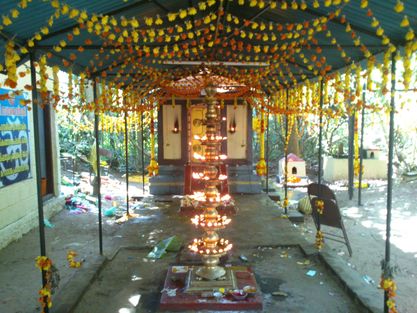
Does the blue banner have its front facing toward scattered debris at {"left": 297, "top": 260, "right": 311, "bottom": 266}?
yes

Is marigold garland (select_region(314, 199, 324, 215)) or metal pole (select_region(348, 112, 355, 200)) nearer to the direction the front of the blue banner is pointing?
the marigold garland

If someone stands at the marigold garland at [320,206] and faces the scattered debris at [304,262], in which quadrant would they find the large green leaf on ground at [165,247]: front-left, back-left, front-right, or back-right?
front-right

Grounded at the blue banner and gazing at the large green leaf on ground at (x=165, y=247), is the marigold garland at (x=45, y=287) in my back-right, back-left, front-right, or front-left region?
front-right

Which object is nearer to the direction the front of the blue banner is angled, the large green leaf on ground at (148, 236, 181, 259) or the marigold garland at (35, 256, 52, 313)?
the large green leaf on ground

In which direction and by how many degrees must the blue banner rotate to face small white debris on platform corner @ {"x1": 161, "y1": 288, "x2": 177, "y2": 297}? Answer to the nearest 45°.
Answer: approximately 45° to its right

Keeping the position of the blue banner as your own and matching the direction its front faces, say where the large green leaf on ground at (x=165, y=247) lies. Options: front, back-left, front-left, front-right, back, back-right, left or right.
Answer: front

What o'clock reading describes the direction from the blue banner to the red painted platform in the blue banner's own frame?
The red painted platform is roughly at 1 o'clock from the blue banner.

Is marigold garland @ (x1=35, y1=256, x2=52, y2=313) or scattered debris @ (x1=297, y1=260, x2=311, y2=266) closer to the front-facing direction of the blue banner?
the scattered debris

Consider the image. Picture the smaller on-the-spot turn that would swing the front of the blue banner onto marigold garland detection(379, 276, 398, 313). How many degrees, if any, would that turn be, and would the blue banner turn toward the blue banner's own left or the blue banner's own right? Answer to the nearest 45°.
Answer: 0° — it already faces it

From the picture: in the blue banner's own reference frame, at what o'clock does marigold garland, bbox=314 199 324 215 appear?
The marigold garland is roughly at 12 o'clock from the blue banner.

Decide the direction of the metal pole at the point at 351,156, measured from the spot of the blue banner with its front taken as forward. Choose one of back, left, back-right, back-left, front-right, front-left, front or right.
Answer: front-left

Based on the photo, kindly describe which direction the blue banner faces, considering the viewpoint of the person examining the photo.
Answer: facing the viewer and to the right of the viewer

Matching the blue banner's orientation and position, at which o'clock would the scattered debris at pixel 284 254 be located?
The scattered debris is roughly at 12 o'clock from the blue banner.

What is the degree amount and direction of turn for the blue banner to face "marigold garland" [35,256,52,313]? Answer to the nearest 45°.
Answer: approximately 45° to its right
